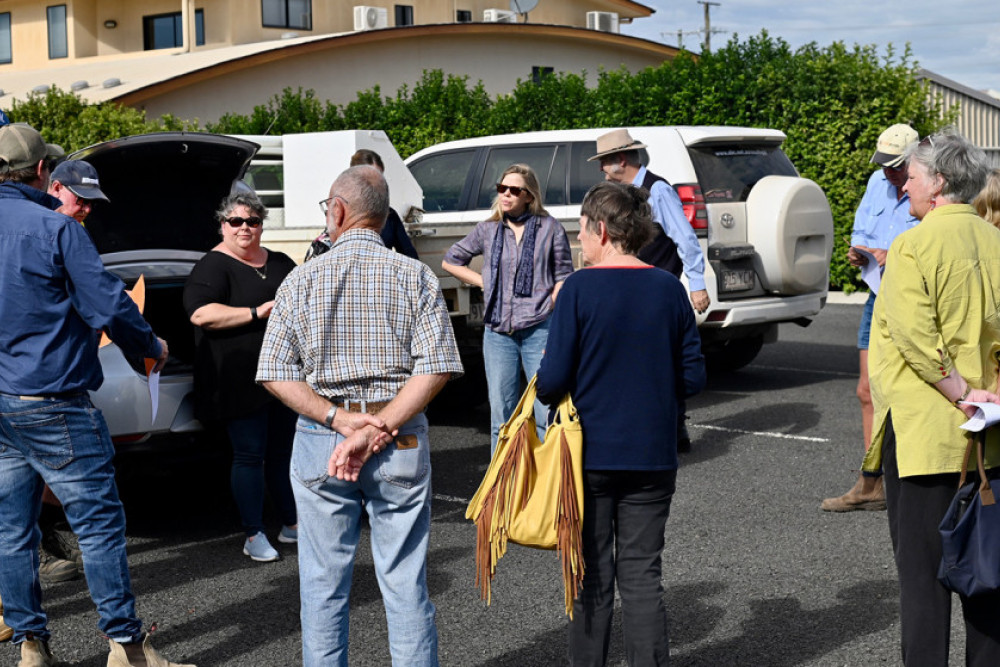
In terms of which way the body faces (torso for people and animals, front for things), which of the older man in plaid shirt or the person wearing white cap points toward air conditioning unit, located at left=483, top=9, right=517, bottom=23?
the older man in plaid shirt

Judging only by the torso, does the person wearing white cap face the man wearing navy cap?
yes

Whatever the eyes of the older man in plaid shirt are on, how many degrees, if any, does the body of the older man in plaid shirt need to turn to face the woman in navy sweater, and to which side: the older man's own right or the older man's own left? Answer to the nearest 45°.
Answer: approximately 90° to the older man's own right

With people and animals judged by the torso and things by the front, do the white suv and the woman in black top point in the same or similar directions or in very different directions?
very different directions

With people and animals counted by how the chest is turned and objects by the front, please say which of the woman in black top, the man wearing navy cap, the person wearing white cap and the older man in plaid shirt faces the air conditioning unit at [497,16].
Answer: the older man in plaid shirt

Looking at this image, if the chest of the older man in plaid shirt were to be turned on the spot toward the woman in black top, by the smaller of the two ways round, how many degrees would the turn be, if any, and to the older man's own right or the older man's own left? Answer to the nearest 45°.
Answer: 0° — they already face them

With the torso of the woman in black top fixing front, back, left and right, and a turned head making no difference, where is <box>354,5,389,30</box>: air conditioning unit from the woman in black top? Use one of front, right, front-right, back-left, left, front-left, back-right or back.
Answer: back-left

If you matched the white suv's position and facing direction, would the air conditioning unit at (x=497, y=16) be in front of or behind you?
in front

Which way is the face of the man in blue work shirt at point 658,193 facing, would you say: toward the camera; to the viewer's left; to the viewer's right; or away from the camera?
to the viewer's left

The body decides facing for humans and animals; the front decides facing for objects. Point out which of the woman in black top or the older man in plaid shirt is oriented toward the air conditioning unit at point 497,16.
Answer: the older man in plaid shirt

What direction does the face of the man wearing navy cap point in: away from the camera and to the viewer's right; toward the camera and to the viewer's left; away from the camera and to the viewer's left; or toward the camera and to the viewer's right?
toward the camera and to the viewer's right

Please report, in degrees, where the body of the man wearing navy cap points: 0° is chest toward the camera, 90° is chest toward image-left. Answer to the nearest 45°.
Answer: approximately 315°

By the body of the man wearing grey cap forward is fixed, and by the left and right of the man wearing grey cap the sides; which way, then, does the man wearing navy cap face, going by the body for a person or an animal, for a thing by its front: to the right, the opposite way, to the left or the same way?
to the right

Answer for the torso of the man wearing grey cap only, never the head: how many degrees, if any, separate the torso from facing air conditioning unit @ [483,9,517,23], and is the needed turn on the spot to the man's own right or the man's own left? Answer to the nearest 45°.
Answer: approximately 45° to the man's own left

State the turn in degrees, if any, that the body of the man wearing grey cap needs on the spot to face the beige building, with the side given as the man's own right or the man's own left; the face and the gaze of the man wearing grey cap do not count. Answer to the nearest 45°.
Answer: approximately 45° to the man's own left

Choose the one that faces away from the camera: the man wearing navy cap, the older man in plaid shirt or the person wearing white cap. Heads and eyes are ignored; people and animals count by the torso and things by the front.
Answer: the older man in plaid shirt

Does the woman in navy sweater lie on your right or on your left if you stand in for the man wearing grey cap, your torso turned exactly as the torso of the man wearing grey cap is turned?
on your right

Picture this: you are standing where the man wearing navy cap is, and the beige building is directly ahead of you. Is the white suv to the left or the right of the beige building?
right

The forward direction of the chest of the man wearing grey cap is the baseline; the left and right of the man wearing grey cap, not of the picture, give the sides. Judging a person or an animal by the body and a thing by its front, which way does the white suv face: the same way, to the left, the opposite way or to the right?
to the left

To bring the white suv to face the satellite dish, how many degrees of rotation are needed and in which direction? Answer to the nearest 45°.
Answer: approximately 45° to its right

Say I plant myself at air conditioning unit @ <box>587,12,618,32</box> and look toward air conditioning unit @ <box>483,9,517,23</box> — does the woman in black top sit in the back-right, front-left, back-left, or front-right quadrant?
front-left
